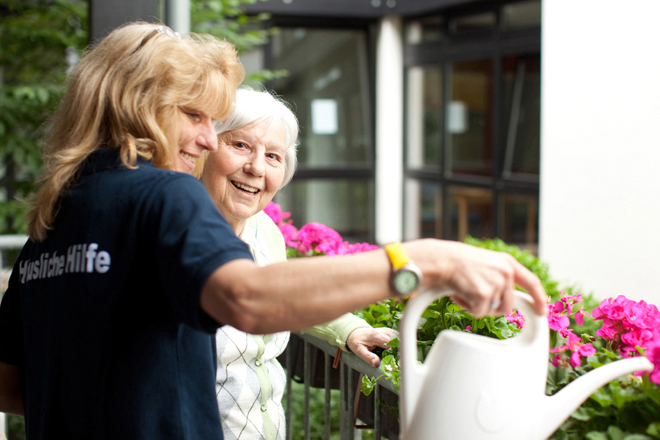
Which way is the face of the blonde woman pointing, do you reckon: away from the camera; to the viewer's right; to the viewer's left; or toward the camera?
to the viewer's right

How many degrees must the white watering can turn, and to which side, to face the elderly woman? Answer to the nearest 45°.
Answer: approximately 135° to its left

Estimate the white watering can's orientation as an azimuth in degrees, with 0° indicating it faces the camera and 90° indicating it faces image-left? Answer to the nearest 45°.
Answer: approximately 270°

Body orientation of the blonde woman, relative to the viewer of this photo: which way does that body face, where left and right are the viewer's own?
facing away from the viewer and to the right of the viewer

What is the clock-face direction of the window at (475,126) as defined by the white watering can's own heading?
The window is roughly at 9 o'clock from the white watering can.

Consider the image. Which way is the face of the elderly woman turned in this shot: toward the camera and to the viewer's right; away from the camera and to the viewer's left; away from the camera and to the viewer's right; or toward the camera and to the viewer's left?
toward the camera and to the viewer's left

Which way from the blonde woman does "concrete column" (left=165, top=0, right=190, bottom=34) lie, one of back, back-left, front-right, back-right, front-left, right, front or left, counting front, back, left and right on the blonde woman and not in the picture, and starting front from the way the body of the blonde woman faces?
front-left

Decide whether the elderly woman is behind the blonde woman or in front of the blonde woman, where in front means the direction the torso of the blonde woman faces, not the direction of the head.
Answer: in front

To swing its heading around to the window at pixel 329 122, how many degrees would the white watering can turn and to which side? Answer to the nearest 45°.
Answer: approximately 90° to its left
